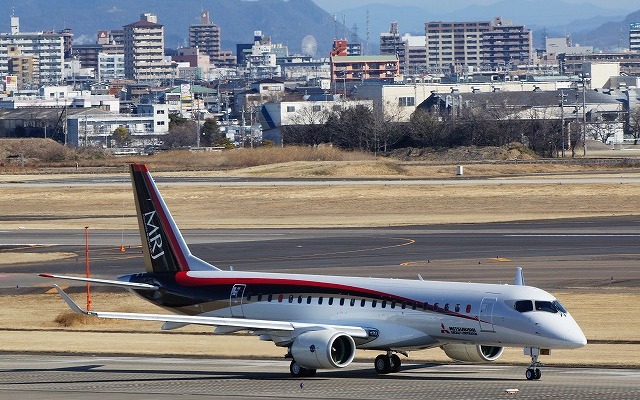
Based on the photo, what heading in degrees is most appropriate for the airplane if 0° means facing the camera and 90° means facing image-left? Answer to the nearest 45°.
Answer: approximately 315°
